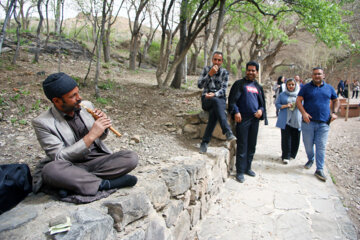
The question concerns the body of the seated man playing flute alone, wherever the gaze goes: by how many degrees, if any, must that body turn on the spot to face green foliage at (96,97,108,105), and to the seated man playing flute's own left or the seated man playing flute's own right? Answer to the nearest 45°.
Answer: approximately 135° to the seated man playing flute's own left

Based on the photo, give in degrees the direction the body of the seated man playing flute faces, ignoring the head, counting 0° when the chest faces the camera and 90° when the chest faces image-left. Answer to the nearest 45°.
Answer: approximately 315°

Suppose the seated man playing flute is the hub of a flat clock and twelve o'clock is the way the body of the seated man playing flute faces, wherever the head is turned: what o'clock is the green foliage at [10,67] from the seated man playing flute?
The green foliage is roughly at 7 o'clock from the seated man playing flute.

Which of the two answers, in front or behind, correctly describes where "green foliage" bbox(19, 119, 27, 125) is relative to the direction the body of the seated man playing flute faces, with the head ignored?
behind

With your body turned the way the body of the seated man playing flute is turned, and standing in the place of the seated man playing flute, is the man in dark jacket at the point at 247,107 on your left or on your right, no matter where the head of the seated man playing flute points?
on your left

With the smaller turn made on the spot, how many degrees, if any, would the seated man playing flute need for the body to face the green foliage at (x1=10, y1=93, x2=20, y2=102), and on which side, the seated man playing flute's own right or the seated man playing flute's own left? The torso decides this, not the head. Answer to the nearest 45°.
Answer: approximately 135° to the seated man playing flute's own left
